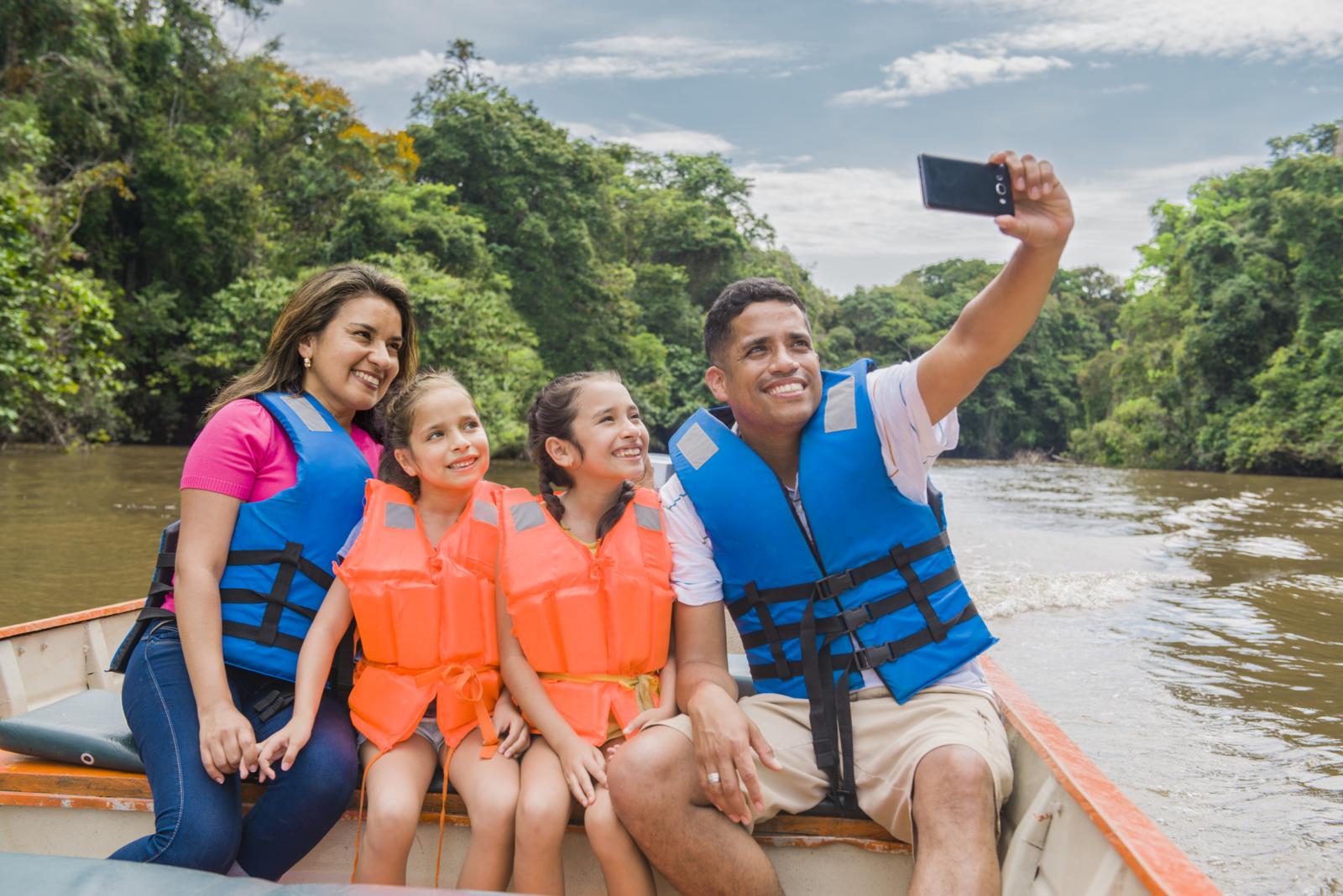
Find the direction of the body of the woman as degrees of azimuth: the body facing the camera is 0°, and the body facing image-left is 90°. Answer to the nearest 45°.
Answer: approximately 315°

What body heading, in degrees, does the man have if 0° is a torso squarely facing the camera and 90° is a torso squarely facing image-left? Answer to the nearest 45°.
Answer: approximately 0°

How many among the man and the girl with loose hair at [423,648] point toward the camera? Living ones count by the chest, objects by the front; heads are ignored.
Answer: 2

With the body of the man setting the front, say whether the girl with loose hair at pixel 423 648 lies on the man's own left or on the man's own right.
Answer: on the man's own right

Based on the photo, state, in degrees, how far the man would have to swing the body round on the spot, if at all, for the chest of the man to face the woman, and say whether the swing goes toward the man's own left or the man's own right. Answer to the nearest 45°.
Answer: approximately 90° to the man's own right
